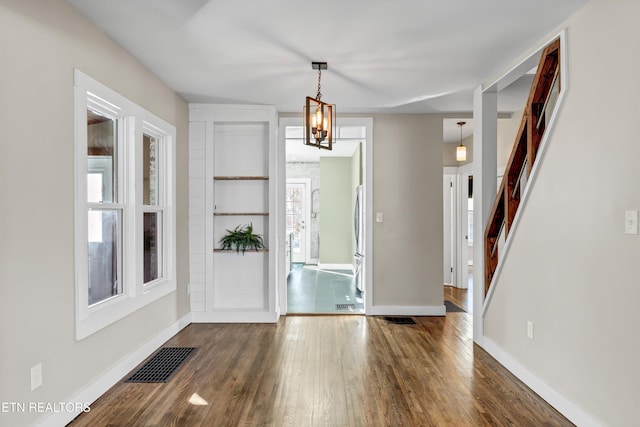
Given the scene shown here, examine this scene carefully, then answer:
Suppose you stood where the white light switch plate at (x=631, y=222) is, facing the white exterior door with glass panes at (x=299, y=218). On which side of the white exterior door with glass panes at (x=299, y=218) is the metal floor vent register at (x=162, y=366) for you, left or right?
left

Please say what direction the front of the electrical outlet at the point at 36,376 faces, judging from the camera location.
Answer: facing the viewer and to the right of the viewer

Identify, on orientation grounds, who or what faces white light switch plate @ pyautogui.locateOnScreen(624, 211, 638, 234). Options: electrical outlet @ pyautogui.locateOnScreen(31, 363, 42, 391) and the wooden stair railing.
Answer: the electrical outlet

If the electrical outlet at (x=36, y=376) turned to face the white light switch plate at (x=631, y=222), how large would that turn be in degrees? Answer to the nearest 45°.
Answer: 0° — it already faces it

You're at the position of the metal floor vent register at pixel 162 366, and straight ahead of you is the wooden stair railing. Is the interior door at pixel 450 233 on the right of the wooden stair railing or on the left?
left

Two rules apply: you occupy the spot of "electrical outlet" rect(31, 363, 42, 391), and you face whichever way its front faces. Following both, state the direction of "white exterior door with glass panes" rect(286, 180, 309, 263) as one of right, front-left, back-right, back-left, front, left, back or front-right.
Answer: left

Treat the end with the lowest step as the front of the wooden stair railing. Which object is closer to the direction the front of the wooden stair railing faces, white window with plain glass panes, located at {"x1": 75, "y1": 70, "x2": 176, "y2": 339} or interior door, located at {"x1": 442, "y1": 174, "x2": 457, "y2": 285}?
the interior door

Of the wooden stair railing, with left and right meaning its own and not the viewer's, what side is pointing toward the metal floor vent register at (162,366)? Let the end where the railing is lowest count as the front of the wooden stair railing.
left

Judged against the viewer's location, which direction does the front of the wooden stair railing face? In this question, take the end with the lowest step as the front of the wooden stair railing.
facing away from the viewer and to the left of the viewer

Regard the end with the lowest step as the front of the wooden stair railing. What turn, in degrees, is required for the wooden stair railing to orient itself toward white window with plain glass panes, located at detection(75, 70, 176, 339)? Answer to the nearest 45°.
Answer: approximately 90° to its left
